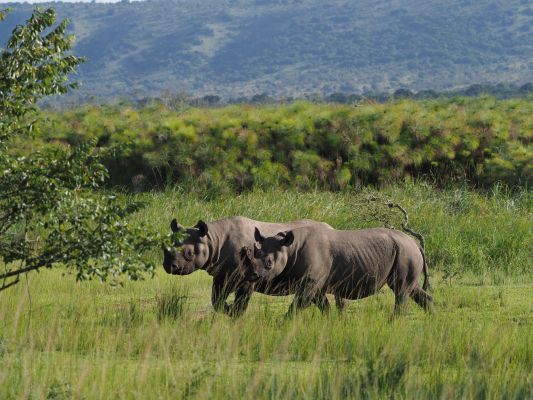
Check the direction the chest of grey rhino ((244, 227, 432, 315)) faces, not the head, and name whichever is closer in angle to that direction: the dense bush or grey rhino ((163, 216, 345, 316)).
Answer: the grey rhino

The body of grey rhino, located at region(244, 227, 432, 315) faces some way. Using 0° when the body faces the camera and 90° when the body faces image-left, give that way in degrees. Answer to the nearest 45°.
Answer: approximately 90°

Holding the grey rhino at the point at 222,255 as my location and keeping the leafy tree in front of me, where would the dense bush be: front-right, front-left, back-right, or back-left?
back-right

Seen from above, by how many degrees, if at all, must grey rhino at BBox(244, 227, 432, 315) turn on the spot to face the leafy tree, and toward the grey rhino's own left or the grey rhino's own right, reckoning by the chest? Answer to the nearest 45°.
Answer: approximately 45° to the grey rhino's own left

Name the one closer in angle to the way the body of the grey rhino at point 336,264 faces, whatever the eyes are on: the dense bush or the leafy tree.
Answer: the leafy tree

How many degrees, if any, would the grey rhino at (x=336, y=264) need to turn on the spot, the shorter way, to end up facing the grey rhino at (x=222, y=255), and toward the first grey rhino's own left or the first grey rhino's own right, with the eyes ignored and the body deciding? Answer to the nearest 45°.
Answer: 0° — it already faces it

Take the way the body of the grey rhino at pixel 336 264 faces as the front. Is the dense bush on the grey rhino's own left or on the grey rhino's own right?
on the grey rhino's own right
